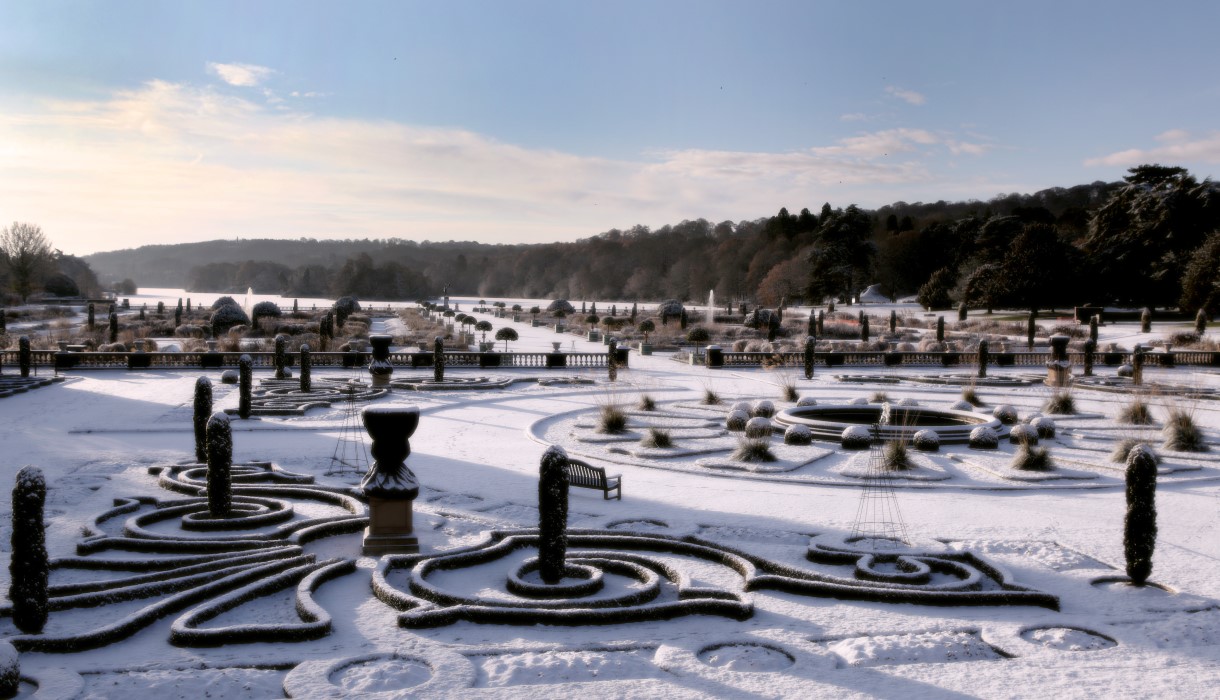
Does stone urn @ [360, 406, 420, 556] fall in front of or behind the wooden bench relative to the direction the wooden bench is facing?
behind

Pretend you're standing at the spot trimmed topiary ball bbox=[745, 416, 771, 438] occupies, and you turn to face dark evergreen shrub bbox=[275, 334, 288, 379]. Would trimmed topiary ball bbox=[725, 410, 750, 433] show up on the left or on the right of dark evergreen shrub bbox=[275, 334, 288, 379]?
right

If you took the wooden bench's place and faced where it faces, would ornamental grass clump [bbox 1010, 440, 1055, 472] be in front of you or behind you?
in front
